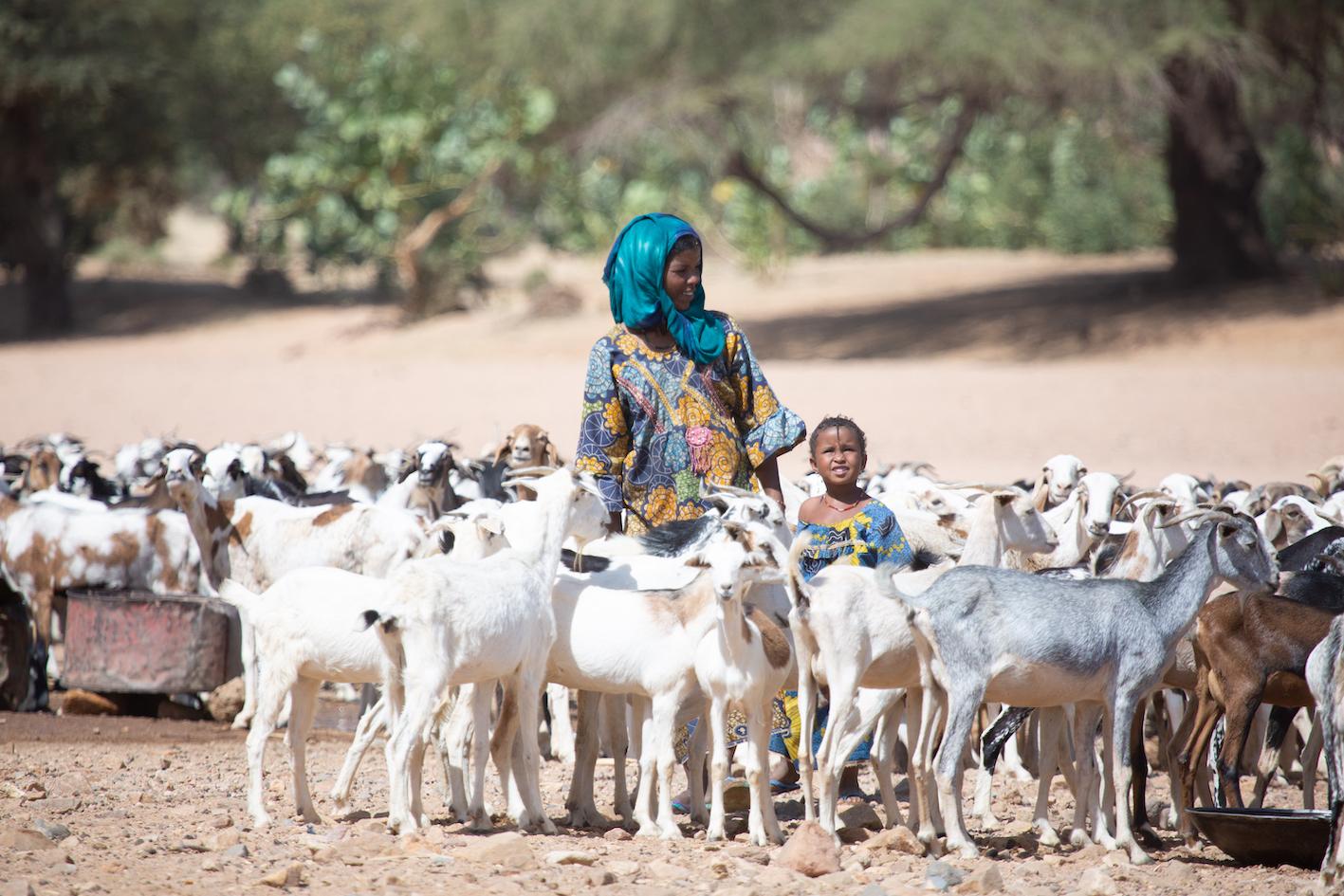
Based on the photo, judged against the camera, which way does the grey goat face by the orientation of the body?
to the viewer's right

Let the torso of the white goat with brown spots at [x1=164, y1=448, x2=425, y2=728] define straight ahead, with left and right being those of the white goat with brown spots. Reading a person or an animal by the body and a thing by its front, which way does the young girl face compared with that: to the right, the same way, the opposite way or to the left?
to the left

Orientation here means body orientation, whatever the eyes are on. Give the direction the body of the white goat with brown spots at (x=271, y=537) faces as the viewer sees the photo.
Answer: to the viewer's left

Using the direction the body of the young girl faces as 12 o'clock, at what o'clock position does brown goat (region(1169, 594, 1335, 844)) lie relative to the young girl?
The brown goat is roughly at 9 o'clock from the young girl.

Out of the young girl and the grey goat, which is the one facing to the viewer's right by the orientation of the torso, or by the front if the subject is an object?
the grey goat

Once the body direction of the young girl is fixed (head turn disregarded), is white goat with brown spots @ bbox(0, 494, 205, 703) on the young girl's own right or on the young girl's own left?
on the young girl's own right

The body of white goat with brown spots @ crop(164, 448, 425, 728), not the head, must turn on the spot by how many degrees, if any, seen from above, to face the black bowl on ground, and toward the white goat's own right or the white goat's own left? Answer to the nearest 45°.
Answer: approximately 135° to the white goat's own left

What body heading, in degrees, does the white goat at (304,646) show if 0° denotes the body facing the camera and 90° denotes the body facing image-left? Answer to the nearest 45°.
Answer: approximately 270°

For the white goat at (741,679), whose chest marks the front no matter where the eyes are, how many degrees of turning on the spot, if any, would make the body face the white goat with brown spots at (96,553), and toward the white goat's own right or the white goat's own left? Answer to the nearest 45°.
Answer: approximately 135° to the white goat's own right
